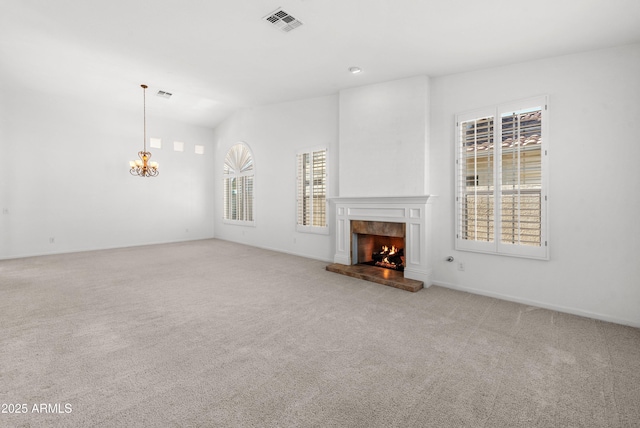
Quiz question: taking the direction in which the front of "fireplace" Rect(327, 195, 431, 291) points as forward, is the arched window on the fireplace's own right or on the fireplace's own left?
on the fireplace's own right

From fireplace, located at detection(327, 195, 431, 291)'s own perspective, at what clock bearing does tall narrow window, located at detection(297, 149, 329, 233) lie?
The tall narrow window is roughly at 3 o'clock from the fireplace.

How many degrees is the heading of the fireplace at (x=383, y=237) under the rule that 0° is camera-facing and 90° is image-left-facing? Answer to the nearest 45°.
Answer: approximately 45°

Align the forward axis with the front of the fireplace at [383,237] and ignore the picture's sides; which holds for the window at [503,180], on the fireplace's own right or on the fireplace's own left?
on the fireplace's own left

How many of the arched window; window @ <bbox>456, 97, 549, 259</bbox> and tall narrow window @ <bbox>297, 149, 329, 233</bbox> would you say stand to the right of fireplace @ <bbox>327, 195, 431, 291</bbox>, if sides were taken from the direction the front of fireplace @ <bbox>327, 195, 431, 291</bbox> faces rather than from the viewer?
2
